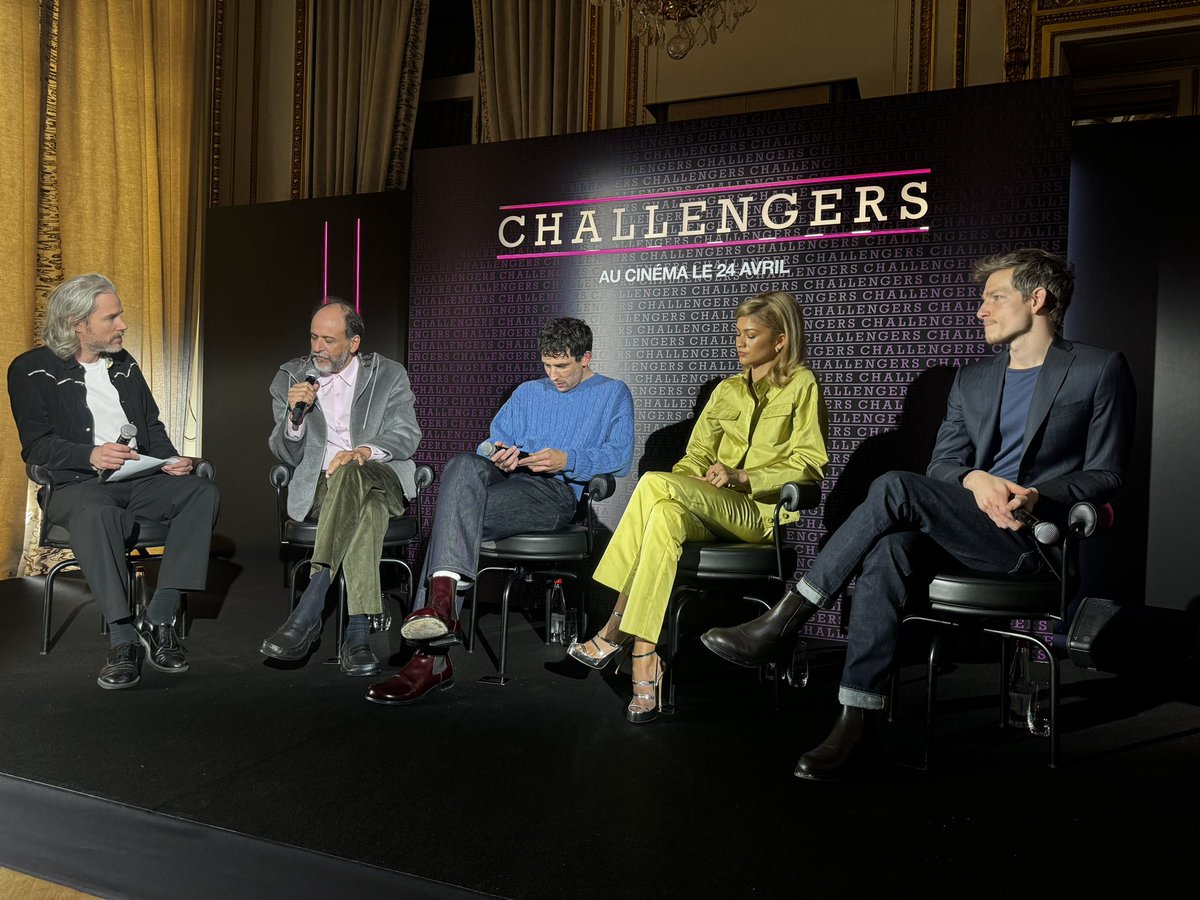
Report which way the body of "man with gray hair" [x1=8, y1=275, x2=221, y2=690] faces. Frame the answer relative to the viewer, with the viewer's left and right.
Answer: facing the viewer and to the right of the viewer

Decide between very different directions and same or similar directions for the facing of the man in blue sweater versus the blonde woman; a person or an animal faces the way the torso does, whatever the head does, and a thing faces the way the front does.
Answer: same or similar directions

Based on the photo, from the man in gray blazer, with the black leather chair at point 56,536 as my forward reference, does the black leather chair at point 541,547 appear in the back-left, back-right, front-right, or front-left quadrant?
back-left

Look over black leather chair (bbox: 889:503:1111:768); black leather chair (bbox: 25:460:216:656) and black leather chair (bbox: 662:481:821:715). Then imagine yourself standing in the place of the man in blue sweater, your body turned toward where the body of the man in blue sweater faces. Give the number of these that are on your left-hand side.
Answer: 2

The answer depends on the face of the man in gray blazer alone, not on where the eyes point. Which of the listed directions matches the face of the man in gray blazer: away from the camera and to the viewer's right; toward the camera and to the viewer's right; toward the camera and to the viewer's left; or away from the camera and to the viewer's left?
toward the camera and to the viewer's left

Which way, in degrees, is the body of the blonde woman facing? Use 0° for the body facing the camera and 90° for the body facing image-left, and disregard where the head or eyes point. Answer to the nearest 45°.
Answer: approximately 45°

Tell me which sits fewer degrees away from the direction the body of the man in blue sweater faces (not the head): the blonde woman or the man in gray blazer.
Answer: the man in gray blazer

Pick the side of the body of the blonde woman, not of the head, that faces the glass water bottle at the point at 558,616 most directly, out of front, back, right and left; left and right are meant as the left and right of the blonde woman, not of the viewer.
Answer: right

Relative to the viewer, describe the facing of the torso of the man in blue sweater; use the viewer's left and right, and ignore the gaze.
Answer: facing the viewer and to the left of the viewer

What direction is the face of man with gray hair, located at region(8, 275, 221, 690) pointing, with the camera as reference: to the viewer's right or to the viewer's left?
to the viewer's right

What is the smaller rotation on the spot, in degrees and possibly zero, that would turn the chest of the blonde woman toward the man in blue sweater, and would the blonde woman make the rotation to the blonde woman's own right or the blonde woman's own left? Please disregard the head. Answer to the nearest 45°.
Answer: approximately 45° to the blonde woman's own right

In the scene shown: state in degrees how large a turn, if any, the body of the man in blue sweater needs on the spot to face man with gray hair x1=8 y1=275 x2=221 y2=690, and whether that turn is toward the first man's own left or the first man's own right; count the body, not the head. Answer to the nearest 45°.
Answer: approximately 45° to the first man's own right

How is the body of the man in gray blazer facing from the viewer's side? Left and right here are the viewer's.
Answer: facing the viewer

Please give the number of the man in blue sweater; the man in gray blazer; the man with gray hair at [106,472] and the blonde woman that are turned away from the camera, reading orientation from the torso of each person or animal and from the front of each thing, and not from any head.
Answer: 0

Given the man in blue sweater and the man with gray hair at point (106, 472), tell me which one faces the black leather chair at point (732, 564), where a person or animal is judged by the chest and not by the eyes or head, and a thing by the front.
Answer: the man with gray hair
